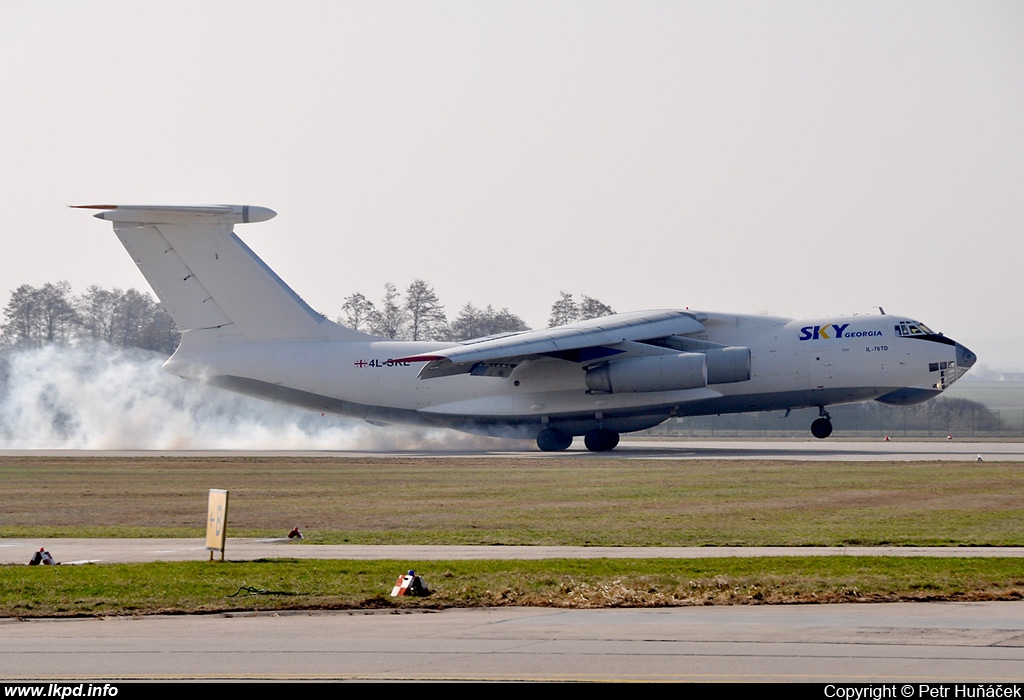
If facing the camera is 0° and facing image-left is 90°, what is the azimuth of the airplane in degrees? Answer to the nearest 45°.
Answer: approximately 270°
